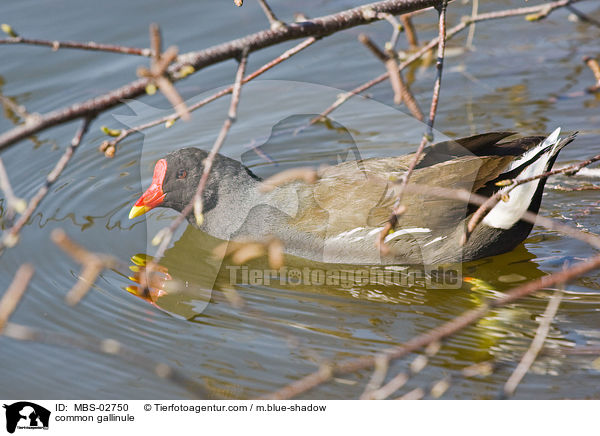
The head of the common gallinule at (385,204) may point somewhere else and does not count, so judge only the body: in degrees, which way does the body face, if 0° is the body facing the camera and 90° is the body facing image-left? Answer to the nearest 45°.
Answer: approximately 90°

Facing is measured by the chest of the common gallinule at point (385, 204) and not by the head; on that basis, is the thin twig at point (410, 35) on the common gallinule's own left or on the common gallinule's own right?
on the common gallinule's own right
